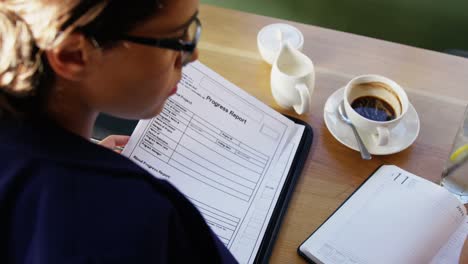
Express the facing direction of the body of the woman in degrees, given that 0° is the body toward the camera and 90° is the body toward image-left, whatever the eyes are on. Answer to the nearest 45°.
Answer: approximately 225°

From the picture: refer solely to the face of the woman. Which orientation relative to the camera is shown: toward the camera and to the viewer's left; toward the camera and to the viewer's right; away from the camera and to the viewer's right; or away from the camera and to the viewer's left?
away from the camera and to the viewer's right
